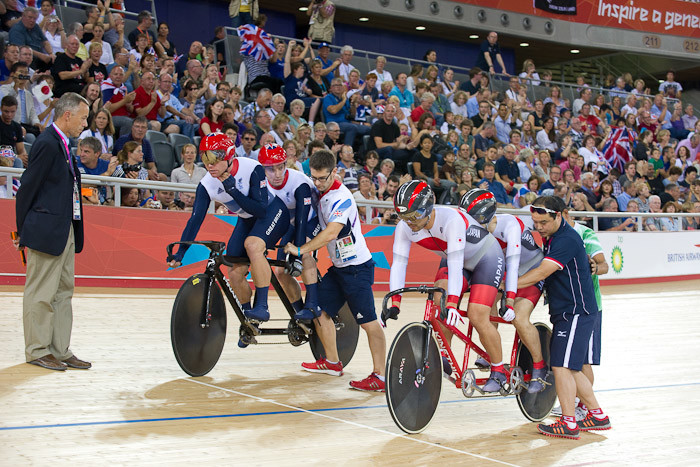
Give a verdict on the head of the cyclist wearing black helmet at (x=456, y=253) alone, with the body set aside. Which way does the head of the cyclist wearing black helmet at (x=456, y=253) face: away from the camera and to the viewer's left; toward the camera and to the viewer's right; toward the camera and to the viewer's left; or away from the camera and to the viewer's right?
toward the camera and to the viewer's left

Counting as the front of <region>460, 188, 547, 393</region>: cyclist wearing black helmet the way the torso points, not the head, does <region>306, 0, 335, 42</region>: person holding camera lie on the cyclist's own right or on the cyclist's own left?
on the cyclist's own right

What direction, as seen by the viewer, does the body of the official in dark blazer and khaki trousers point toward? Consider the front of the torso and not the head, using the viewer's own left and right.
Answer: facing to the right of the viewer

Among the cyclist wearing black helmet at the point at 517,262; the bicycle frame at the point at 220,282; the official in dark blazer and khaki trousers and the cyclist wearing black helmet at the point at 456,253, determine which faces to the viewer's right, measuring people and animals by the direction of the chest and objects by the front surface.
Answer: the official in dark blazer and khaki trousers

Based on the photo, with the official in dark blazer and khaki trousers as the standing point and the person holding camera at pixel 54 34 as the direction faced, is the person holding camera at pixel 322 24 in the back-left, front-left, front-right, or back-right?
front-right

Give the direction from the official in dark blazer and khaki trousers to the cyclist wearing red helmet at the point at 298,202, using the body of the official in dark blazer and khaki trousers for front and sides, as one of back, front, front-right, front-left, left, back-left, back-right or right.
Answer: front

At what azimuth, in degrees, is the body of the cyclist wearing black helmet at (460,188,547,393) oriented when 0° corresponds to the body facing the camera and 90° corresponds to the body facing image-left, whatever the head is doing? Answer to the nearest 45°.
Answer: approximately 45°

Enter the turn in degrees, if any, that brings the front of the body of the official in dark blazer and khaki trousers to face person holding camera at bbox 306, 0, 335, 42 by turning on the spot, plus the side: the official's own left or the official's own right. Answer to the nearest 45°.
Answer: approximately 45° to the official's own left

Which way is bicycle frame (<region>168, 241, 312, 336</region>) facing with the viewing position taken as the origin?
facing the viewer and to the left of the viewer

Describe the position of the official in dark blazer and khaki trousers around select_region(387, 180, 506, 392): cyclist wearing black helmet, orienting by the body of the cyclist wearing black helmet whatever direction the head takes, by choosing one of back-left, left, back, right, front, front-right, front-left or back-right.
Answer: front-right
